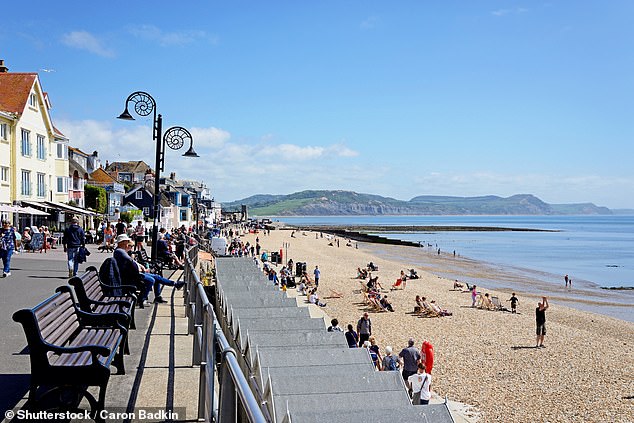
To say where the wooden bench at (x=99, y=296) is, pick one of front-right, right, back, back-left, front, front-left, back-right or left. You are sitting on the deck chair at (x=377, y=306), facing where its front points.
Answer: right

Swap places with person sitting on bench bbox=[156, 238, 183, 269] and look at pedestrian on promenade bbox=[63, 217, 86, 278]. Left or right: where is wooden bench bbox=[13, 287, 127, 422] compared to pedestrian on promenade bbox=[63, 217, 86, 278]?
left

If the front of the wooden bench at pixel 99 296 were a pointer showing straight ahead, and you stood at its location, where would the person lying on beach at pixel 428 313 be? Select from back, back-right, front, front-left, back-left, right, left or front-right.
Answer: front-left

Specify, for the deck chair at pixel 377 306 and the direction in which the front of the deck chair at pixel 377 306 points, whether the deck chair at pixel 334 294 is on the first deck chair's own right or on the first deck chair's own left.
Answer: on the first deck chair's own left

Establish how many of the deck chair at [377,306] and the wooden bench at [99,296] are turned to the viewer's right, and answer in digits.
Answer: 2

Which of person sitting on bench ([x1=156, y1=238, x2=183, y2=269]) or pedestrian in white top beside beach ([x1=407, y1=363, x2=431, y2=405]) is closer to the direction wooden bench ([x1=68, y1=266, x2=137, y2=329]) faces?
the pedestrian in white top beside beach

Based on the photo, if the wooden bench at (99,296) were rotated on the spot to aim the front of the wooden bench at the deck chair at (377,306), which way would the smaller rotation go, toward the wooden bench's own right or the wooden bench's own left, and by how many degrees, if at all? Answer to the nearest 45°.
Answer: approximately 45° to the wooden bench's own left

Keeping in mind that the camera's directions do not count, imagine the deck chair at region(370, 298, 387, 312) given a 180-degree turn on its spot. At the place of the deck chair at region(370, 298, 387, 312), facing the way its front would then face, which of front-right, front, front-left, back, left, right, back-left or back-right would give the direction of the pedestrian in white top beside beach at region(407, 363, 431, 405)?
left

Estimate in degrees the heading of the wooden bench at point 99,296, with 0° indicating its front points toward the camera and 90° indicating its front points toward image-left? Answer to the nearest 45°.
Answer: approximately 270°

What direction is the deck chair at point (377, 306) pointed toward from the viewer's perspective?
to the viewer's right

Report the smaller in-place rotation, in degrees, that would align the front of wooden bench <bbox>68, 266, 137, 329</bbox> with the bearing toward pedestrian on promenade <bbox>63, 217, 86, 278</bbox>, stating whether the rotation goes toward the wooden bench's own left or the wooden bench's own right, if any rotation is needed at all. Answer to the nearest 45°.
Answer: approximately 90° to the wooden bench's own left

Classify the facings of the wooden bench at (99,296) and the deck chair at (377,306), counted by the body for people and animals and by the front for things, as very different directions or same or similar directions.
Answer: same or similar directions

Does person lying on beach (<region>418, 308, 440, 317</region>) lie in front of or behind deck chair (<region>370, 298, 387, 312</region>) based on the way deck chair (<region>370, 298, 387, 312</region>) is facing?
in front
